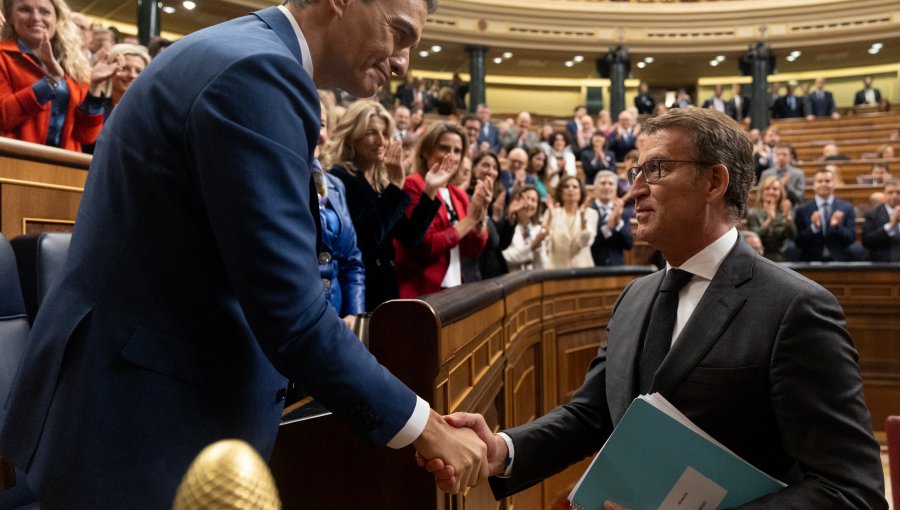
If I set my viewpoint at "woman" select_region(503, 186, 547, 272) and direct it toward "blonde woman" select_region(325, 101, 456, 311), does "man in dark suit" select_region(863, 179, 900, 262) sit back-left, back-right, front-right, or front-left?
back-left

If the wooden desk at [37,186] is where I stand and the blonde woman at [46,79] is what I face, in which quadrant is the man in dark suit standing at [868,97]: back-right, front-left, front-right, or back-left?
front-right

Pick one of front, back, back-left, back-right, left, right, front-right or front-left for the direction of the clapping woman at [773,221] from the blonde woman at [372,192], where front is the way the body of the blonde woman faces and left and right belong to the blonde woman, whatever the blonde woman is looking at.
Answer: left

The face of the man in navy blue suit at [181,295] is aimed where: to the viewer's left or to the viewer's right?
to the viewer's right

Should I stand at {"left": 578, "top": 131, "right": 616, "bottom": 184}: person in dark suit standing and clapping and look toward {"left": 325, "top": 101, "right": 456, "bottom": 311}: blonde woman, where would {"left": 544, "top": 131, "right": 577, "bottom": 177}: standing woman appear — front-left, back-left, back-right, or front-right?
front-right

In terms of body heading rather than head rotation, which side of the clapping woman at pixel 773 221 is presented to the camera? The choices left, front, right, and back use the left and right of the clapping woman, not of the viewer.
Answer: front

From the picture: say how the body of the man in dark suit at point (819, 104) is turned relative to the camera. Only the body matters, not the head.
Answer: toward the camera

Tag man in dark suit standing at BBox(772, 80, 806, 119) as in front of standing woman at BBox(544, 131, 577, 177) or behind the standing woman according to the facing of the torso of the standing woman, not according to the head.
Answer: behind

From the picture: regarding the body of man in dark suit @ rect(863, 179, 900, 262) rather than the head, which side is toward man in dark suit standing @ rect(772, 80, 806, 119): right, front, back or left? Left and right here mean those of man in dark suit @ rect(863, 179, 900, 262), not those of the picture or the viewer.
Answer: back

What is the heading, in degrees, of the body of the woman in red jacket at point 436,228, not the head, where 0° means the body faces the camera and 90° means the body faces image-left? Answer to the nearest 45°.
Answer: approximately 315°

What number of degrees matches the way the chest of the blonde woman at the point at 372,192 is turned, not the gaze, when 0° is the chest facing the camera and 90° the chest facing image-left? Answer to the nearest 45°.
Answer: approximately 315°

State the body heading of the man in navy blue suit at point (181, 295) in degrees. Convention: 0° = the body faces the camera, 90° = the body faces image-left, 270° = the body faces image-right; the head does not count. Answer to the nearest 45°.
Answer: approximately 270°

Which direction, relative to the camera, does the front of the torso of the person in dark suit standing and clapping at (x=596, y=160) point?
toward the camera
